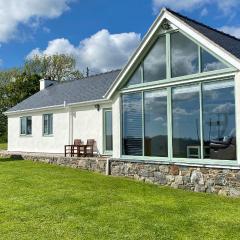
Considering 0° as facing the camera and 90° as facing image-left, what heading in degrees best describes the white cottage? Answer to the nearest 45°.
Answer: approximately 45°
